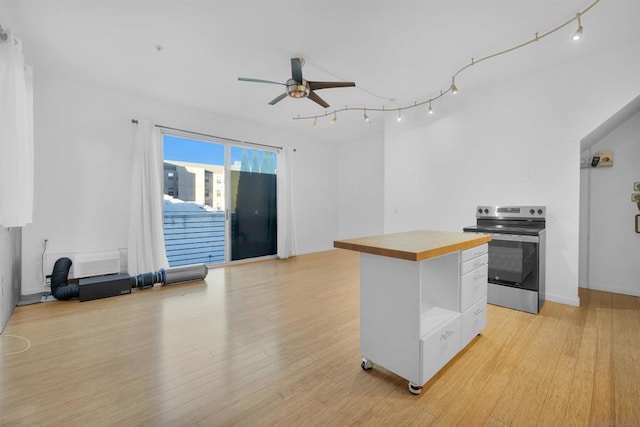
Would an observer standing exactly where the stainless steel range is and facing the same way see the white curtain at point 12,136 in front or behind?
in front

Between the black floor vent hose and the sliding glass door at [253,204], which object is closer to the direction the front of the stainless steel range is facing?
the black floor vent hose

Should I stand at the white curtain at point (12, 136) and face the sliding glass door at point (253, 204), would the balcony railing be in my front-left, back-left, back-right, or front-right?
front-left

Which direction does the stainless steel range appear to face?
toward the camera

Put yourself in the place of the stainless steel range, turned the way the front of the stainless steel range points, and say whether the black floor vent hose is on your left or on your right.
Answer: on your right

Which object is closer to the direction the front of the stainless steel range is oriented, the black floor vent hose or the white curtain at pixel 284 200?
the black floor vent hose

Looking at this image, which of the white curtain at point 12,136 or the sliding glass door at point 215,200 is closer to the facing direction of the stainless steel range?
the white curtain

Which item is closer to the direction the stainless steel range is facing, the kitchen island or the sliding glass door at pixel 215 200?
the kitchen island

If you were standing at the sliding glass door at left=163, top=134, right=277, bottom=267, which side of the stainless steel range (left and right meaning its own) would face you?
right

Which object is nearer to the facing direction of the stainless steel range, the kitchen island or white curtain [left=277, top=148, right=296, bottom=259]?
the kitchen island

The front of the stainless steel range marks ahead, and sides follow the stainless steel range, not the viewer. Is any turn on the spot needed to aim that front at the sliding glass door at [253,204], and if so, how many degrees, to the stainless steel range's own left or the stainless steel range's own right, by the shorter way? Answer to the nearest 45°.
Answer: approximately 90° to the stainless steel range's own right

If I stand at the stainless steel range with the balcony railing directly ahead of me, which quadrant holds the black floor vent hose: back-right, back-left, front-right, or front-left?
front-left

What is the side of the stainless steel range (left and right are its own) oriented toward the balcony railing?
right

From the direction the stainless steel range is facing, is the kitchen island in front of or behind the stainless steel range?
in front

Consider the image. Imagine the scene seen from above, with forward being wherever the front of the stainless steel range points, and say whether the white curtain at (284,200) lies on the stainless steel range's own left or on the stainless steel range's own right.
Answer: on the stainless steel range's own right

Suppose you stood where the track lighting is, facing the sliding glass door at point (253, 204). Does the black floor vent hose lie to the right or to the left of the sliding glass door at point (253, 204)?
left

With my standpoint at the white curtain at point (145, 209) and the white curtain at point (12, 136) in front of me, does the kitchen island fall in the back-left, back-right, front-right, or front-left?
front-left
